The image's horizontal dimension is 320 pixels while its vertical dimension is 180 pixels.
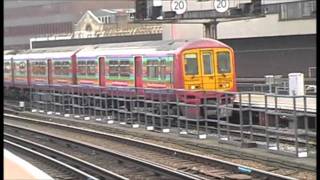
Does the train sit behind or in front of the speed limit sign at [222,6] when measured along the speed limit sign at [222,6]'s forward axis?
in front

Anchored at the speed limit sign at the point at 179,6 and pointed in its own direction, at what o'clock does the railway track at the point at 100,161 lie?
The railway track is roughly at 12 o'clock from the speed limit sign.

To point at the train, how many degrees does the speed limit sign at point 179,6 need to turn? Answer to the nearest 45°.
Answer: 0° — it already faces it

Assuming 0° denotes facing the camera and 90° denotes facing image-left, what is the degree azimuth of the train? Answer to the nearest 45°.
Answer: approximately 315°

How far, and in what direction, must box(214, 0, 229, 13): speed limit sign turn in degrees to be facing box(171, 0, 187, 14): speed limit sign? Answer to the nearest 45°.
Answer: approximately 135° to its right

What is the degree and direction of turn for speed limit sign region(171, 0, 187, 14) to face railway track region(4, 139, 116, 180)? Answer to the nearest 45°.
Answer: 0° — it already faces it

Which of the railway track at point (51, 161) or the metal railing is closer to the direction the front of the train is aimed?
the metal railing

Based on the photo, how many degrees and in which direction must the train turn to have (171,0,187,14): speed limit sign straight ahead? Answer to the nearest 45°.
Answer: approximately 135° to its left

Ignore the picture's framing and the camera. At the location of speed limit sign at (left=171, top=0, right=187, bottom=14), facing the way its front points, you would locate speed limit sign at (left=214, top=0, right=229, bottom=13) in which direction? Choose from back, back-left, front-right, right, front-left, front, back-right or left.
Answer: front-left

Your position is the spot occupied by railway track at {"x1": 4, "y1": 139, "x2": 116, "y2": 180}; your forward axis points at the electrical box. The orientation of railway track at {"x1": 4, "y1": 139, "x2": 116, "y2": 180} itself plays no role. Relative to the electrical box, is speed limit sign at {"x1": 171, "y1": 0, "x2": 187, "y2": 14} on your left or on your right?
left

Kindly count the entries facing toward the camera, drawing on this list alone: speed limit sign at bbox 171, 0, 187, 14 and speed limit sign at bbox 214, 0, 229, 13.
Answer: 2

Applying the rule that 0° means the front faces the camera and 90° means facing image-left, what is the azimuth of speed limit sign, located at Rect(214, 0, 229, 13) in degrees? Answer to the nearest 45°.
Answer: approximately 0°
